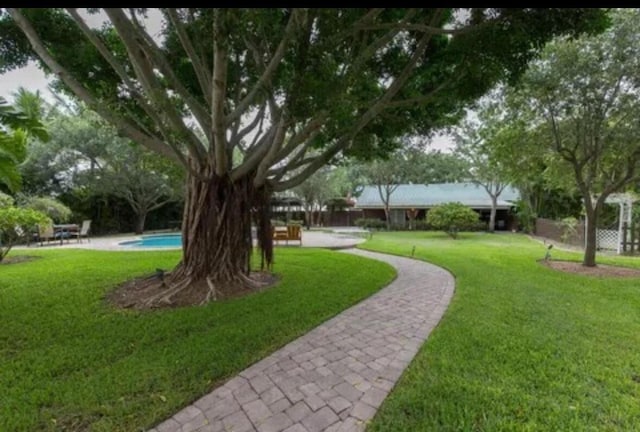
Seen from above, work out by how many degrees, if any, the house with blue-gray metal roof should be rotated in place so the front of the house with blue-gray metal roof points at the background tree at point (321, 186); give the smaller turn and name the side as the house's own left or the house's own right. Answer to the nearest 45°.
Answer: approximately 45° to the house's own right

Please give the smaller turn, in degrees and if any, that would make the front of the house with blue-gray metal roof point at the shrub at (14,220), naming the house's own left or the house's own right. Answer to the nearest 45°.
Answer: approximately 45° to the house's own right

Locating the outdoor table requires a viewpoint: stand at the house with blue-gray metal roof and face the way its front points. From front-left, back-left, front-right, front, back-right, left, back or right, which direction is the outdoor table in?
front-right

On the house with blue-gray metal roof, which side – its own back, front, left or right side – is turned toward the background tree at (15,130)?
front

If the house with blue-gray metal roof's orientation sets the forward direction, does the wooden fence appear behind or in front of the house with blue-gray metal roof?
in front

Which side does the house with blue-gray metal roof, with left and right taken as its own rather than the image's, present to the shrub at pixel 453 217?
front

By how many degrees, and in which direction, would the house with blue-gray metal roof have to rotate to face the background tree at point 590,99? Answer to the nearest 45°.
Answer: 0° — it already faces it

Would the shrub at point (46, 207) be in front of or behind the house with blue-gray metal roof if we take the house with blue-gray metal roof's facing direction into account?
in front

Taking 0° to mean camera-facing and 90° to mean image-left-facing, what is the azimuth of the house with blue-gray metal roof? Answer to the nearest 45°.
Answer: approximately 0°

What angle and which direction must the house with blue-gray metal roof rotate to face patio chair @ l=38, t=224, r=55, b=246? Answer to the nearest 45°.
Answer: approximately 45° to its right

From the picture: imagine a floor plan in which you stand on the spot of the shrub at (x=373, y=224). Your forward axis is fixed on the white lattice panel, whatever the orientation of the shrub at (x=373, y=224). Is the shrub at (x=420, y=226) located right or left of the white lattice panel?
left
